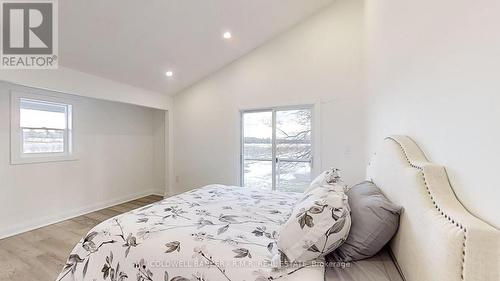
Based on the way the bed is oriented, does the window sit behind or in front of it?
in front

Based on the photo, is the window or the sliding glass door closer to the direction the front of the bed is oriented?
the window

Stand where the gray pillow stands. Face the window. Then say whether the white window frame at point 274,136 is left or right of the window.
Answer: right

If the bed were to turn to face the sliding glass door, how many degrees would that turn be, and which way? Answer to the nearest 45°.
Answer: approximately 90° to its right

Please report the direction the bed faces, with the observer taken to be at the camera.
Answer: facing to the left of the viewer

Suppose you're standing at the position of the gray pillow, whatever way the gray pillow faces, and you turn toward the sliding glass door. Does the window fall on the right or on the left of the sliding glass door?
left

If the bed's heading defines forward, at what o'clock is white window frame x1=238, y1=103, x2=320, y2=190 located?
The white window frame is roughly at 3 o'clock from the bed.
